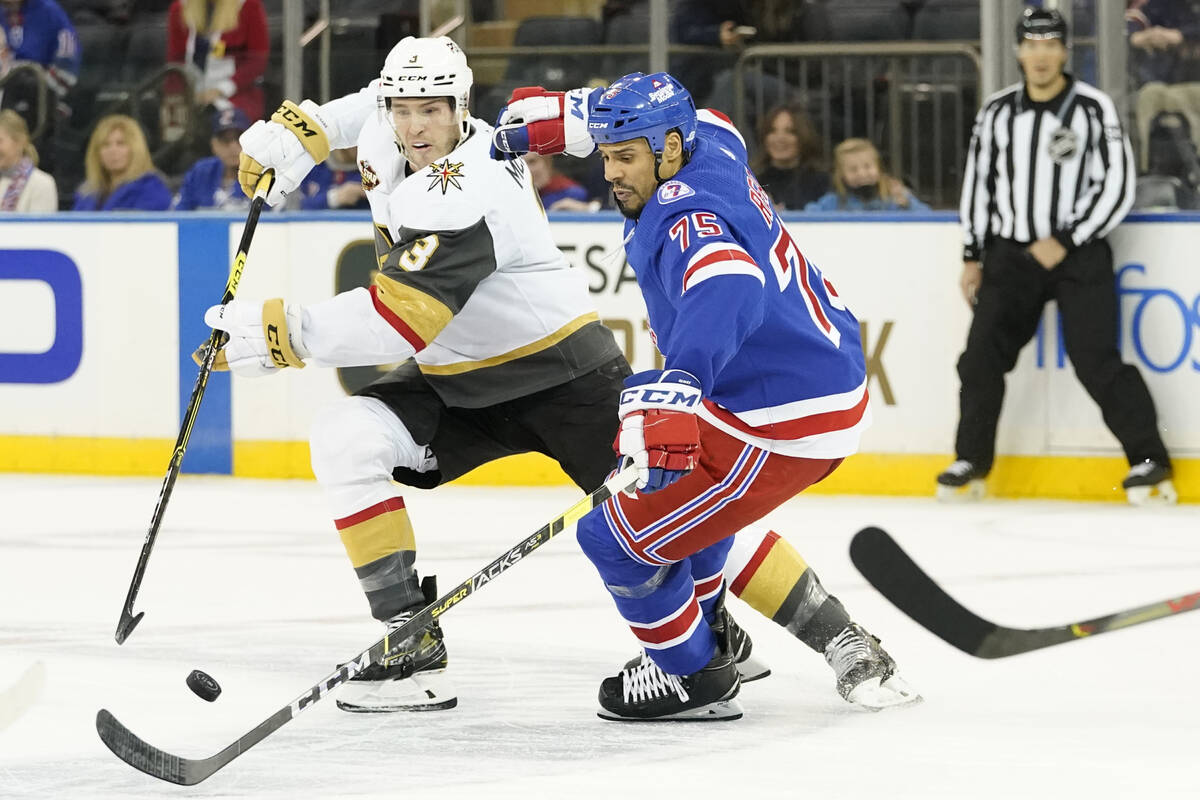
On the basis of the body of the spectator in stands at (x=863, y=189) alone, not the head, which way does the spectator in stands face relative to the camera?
toward the camera

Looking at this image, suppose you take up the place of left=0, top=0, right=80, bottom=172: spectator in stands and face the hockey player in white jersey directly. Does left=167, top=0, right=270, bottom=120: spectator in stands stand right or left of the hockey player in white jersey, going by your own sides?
left

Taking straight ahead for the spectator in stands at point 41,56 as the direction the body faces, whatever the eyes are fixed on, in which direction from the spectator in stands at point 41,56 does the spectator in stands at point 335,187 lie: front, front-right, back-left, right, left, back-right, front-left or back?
front-left

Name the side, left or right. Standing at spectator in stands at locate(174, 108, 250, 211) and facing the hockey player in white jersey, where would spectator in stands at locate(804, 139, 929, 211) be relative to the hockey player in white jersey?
left

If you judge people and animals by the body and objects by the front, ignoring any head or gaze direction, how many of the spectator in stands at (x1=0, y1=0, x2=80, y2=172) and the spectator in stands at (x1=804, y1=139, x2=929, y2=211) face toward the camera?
2

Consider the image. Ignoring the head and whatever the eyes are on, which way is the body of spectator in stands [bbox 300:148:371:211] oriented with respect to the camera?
toward the camera

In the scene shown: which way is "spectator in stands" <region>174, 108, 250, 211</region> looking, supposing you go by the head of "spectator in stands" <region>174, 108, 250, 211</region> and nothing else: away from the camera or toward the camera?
toward the camera

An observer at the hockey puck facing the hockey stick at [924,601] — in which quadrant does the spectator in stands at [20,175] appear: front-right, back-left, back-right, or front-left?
back-left

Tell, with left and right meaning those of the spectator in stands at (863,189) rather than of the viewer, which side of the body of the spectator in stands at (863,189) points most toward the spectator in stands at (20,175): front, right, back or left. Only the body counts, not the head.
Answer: right

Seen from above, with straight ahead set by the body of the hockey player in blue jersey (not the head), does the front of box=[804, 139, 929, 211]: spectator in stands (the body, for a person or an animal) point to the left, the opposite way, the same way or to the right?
to the left

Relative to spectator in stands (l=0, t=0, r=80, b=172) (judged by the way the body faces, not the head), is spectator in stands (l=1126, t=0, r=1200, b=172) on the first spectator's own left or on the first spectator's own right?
on the first spectator's own left
